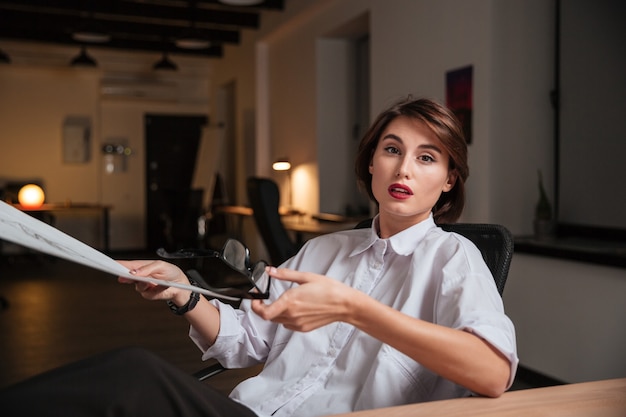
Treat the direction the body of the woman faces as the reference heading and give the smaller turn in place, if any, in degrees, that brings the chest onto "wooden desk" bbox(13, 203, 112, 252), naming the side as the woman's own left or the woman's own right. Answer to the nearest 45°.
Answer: approximately 135° to the woman's own right

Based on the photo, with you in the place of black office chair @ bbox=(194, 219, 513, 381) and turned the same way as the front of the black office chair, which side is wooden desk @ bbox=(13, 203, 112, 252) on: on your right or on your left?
on your right

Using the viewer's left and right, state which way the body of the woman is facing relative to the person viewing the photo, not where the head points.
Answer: facing the viewer and to the left of the viewer

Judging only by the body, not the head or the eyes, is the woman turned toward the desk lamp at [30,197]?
no

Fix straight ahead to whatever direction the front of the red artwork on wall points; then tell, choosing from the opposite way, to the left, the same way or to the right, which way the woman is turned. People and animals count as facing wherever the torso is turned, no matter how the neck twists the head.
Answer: the same way

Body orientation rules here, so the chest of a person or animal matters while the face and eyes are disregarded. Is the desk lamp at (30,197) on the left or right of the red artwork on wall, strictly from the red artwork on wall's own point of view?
on its right

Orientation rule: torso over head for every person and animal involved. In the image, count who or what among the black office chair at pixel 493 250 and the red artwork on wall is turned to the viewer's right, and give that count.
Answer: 0

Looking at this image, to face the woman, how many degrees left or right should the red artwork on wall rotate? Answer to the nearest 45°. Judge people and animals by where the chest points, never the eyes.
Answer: approximately 45° to its left

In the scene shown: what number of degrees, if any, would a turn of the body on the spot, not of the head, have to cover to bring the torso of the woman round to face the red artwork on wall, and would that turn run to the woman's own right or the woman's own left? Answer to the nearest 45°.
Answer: approximately 135° to the woman's own right

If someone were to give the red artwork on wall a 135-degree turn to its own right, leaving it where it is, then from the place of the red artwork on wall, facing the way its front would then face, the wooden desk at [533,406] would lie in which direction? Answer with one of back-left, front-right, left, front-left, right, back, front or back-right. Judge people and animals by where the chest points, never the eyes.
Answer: back

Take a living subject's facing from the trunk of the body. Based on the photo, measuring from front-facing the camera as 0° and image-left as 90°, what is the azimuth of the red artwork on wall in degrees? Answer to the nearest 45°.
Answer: approximately 45°

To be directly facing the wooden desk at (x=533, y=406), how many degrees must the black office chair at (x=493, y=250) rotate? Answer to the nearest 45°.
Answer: approximately 45° to its left
